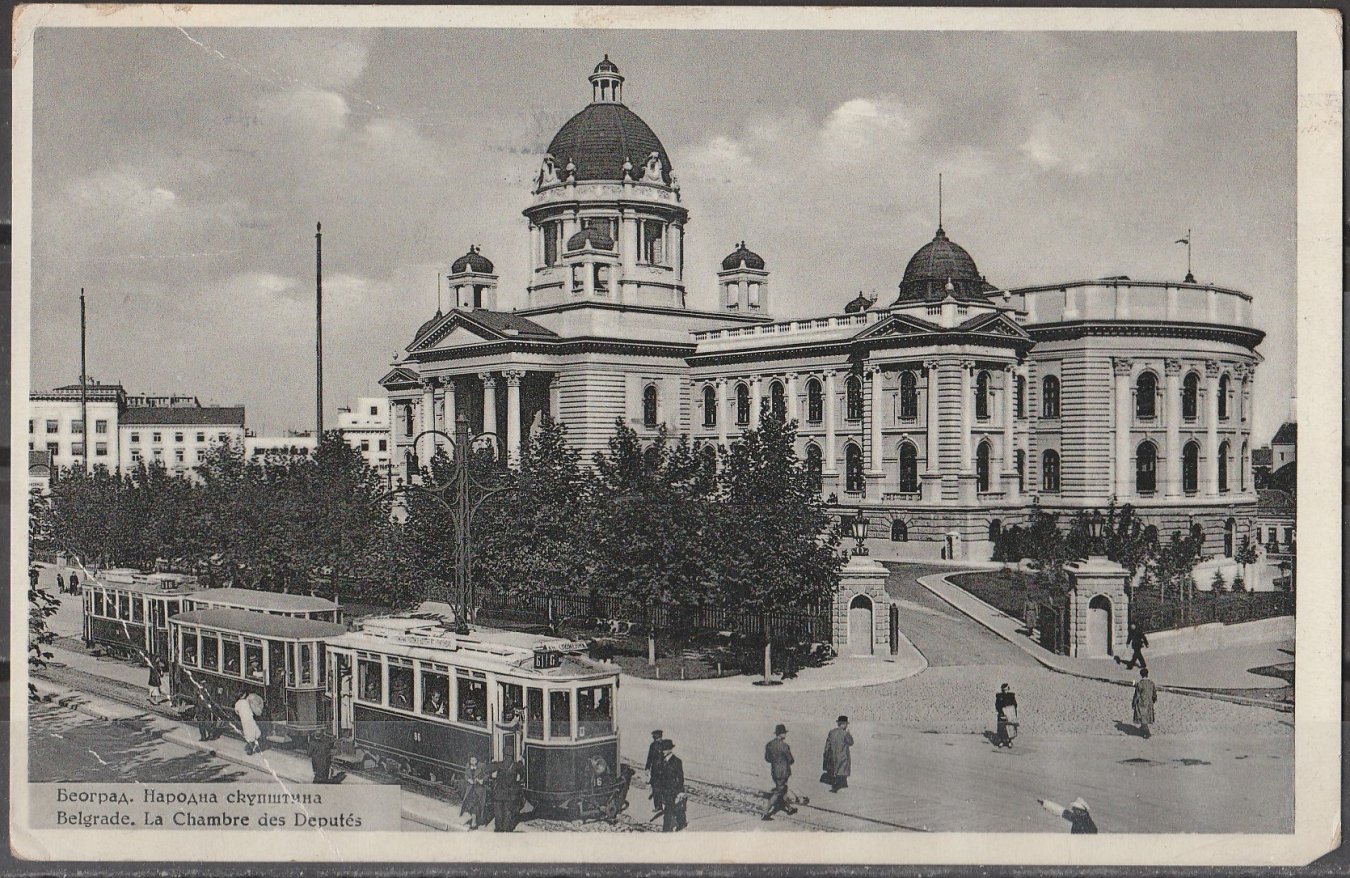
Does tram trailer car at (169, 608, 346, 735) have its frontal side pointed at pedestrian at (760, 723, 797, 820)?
yes

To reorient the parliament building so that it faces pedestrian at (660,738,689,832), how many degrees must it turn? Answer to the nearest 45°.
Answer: approximately 45° to its left

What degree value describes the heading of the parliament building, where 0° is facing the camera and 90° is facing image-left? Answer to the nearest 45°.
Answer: approximately 45°

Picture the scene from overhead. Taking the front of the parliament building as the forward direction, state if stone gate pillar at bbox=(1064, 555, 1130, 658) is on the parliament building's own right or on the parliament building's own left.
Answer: on the parliament building's own left

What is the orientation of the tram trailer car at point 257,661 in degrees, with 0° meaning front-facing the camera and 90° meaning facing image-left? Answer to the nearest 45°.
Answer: approximately 315°

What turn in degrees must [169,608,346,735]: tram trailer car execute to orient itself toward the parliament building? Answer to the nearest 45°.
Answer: approximately 90° to its left

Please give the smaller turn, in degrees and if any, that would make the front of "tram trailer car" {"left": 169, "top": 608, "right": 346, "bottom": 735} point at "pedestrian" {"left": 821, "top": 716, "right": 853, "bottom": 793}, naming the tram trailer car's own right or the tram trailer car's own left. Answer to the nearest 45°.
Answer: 0° — it already faces them

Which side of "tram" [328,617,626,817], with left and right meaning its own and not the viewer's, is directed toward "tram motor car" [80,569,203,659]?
back
